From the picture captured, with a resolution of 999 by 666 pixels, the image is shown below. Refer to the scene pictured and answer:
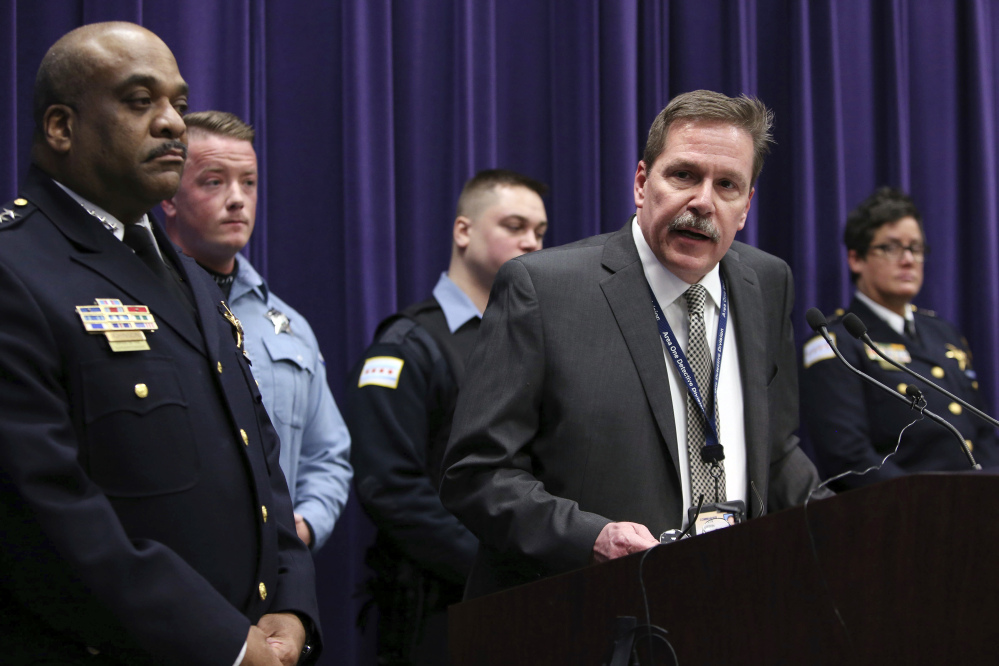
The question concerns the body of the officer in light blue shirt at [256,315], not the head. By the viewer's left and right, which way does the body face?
facing the viewer and to the right of the viewer

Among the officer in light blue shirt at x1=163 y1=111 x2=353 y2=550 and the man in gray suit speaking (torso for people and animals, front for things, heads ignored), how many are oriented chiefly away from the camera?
0

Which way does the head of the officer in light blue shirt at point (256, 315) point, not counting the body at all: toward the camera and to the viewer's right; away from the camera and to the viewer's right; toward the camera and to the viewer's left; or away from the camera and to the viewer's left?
toward the camera and to the viewer's right

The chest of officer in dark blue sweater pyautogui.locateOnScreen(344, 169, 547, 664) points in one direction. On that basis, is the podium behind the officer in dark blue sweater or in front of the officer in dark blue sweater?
in front

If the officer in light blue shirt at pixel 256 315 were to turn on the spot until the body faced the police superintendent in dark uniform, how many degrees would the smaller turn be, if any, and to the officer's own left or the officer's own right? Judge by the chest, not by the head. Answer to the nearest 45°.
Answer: approximately 45° to the officer's own right

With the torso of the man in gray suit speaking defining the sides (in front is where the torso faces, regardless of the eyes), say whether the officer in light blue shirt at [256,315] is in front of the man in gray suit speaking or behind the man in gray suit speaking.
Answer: behind
